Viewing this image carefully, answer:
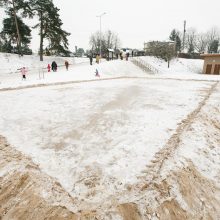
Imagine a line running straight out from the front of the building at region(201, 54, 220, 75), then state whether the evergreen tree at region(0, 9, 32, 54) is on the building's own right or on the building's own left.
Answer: on the building's own right

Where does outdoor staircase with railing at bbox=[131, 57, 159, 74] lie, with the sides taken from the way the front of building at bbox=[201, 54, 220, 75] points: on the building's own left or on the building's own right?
on the building's own right

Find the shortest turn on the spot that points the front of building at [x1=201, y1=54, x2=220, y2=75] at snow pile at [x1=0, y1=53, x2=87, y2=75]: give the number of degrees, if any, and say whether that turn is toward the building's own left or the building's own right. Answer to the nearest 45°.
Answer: approximately 45° to the building's own right

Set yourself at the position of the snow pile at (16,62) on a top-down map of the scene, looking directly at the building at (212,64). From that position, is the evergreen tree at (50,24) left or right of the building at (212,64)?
left

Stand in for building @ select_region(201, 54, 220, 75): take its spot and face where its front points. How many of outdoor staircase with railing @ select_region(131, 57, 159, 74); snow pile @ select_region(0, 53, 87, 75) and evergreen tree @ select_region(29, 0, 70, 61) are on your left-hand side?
0

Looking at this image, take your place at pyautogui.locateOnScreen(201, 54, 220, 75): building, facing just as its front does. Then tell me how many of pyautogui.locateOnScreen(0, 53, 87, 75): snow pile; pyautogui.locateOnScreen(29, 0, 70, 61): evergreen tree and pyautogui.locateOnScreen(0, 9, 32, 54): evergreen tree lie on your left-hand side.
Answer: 0

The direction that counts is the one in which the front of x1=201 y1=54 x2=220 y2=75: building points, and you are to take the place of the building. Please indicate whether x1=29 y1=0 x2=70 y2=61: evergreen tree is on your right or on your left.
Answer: on your right

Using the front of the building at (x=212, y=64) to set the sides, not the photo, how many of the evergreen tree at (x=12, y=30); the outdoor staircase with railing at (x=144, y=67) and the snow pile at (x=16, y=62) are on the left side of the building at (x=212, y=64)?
0

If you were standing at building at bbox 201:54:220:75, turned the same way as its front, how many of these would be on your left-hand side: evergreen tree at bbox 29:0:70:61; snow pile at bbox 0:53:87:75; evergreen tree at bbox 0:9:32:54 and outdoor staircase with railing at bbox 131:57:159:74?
0
